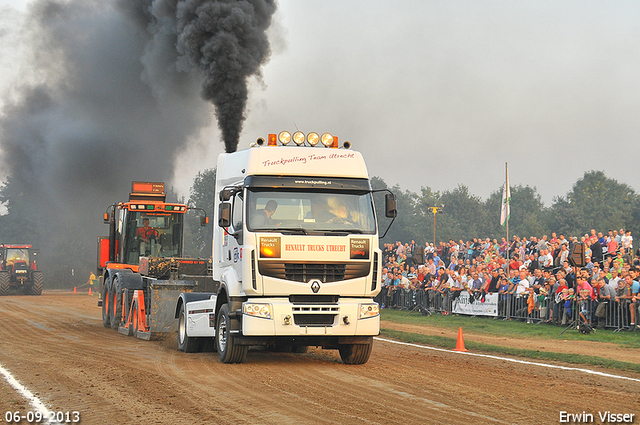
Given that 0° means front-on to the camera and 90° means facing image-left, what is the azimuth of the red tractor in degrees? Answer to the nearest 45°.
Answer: approximately 0°

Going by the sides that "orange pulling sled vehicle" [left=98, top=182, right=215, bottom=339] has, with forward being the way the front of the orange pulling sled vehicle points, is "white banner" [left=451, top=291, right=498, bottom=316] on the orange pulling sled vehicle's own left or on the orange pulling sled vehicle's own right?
on the orange pulling sled vehicle's own left

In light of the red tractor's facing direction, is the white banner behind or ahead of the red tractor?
ahead

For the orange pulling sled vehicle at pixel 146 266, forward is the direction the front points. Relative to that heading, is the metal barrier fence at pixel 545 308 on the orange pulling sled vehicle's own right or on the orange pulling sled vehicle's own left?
on the orange pulling sled vehicle's own left

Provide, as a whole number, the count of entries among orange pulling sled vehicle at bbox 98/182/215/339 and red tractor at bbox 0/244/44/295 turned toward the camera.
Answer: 2

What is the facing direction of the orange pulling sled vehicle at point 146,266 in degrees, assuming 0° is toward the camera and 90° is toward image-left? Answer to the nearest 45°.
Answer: approximately 0°
